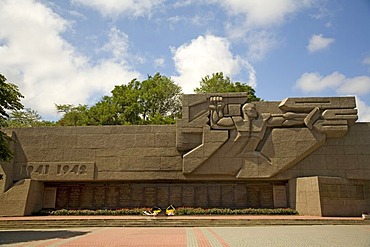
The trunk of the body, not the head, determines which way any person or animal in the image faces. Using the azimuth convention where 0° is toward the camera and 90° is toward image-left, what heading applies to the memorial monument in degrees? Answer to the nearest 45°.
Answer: approximately 0°

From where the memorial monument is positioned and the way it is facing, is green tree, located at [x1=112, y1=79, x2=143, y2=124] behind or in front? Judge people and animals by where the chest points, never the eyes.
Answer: behind

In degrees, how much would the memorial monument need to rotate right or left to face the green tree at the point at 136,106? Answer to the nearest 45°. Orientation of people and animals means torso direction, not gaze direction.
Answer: approximately 135° to its right

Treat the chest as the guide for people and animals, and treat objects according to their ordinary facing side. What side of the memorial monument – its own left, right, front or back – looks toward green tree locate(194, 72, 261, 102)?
back

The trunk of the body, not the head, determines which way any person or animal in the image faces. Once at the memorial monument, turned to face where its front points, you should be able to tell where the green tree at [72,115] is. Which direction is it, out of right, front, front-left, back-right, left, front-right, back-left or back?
back-right

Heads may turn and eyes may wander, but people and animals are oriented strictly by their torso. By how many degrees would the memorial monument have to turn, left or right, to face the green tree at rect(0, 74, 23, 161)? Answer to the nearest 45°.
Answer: approximately 45° to its right

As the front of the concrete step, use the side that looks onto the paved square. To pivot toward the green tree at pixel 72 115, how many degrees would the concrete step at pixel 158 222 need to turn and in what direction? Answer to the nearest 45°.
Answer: approximately 135° to its right

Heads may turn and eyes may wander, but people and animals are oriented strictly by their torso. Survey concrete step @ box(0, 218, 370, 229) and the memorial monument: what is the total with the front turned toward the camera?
2
